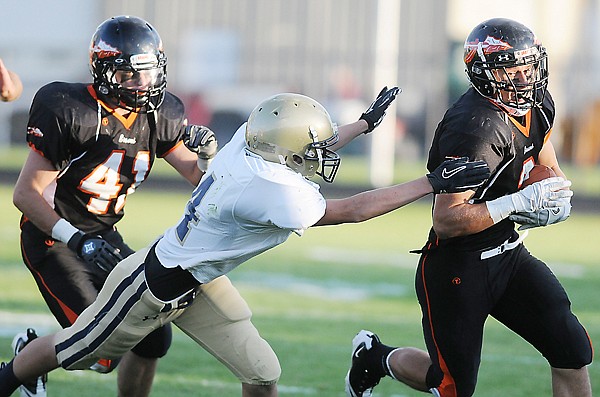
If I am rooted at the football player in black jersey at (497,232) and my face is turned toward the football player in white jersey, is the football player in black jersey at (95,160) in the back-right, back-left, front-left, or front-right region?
front-right

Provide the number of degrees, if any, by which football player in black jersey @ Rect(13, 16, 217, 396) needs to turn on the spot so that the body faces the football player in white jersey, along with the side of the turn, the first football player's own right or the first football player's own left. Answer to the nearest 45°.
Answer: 0° — they already face them

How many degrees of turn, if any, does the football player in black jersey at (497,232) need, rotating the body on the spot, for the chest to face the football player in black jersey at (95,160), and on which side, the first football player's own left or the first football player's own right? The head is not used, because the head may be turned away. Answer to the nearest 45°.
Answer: approximately 135° to the first football player's own right

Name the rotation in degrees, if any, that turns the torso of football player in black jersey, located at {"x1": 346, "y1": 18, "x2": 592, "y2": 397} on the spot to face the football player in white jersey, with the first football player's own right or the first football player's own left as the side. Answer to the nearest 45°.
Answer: approximately 90° to the first football player's own right

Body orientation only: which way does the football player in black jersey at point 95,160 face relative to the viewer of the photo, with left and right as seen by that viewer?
facing the viewer and to the right of the viewer

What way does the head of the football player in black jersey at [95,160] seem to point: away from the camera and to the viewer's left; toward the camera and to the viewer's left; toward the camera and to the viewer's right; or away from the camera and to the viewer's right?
toward the camera and to the viewer's right

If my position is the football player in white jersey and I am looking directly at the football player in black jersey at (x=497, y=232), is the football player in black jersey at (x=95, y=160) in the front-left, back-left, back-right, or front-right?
back-left

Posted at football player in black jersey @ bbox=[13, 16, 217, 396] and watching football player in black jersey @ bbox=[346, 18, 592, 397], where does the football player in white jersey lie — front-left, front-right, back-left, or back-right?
front-right

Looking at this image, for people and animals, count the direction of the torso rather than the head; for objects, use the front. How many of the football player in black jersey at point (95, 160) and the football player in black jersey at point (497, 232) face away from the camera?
0

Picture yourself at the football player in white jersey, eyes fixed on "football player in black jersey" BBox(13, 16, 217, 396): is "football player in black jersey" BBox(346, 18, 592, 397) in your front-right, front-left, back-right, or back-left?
back-right
